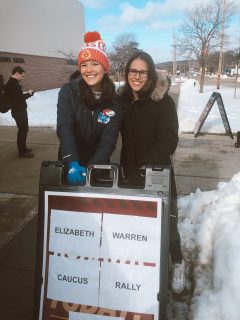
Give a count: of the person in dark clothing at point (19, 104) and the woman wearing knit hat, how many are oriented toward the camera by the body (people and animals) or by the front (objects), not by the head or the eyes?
1

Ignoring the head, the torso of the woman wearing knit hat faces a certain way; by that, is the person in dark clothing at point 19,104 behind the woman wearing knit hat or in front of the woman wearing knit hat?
behind

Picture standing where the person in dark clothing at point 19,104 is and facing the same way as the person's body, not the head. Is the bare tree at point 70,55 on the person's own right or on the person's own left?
on the person's own left

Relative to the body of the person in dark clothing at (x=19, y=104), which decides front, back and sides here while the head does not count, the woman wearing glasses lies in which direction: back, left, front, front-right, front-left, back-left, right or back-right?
right

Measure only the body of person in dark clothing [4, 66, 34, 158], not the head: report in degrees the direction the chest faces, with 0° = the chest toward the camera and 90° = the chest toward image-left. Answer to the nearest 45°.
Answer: approximately 270°

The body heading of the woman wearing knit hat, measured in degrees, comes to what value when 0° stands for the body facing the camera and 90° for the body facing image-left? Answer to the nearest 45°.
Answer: approximately 0°

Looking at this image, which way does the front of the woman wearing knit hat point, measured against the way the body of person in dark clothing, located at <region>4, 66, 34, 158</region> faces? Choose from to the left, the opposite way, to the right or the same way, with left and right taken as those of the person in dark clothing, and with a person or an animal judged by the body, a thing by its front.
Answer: to the right

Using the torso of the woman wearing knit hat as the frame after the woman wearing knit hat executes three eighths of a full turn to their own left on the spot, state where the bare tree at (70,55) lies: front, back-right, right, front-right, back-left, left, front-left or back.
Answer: front-left
